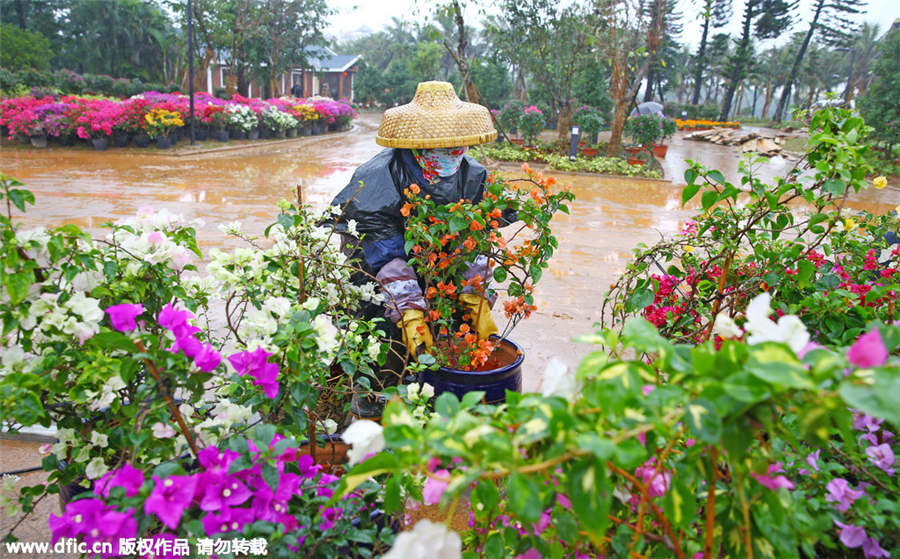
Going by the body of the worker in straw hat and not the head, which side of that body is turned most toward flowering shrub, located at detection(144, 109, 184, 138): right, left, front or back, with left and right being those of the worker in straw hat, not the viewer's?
back

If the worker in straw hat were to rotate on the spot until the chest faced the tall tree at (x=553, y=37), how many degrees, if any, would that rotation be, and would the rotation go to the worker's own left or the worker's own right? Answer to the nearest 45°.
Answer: approximately 135° to the worker's own left

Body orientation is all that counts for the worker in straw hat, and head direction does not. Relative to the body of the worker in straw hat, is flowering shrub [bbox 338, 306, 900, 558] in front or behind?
in front

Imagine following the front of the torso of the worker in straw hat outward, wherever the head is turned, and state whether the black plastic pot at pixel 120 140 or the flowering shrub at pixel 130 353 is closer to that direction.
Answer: the flowering shrub

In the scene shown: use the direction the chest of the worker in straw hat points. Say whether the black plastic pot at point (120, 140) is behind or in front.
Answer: behind

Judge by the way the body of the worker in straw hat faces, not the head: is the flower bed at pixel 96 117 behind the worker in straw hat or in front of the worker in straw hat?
behind

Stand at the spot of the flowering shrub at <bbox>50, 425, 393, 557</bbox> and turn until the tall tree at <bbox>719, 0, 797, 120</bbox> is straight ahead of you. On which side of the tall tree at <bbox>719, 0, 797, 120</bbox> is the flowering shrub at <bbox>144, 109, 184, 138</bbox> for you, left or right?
left

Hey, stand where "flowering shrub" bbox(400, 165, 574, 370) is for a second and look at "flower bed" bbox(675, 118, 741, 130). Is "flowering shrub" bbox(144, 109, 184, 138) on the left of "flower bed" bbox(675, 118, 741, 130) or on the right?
left

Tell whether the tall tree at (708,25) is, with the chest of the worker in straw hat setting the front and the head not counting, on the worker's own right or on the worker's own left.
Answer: on the worker's own left

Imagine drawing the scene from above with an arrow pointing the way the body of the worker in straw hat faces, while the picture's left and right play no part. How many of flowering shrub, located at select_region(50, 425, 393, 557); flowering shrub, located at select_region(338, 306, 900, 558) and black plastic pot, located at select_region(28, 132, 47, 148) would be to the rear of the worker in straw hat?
1

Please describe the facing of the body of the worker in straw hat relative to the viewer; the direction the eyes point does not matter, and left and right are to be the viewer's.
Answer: facing the viewer and to the right of the viewer

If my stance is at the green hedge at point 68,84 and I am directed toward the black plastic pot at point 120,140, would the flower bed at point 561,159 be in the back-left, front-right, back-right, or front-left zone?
front-left
